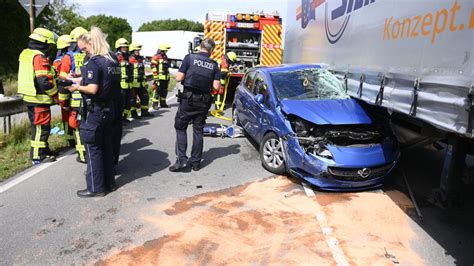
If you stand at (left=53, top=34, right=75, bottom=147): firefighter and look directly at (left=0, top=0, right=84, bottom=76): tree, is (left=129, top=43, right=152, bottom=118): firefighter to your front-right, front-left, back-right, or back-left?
front-right

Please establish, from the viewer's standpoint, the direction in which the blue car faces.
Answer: facing the viewer and to the right of the viewer

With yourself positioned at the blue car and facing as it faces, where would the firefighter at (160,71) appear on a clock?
The firefighter is roughly at 6 o'clock from the blue car.

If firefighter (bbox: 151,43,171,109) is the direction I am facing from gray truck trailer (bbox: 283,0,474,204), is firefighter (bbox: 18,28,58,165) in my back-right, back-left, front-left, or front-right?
front-left

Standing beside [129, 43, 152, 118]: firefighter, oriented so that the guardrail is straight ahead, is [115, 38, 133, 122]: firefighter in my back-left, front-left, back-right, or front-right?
front-left

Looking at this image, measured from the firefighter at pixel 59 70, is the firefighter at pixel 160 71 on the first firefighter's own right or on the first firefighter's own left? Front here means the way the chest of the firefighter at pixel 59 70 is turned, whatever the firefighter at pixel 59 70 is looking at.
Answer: on the first firefighter's own left

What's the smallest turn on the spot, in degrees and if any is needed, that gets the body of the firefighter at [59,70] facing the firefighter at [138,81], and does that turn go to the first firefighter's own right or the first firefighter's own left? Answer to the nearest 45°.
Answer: approximately 45° to the first firefighter's own left

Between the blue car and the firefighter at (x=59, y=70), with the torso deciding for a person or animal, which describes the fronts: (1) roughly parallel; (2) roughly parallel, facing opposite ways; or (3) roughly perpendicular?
roughly perpendicular

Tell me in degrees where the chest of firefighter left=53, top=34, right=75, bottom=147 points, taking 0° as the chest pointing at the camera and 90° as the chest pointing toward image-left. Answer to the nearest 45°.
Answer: approximately 270°

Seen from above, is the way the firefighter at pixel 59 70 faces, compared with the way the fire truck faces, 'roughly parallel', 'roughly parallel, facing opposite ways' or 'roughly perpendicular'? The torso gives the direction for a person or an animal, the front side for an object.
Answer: roughly perpendicular

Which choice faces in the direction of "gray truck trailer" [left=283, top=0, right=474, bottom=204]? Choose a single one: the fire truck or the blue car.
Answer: the blue car

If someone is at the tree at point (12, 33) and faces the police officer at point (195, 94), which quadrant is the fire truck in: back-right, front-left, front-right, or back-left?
front-left
